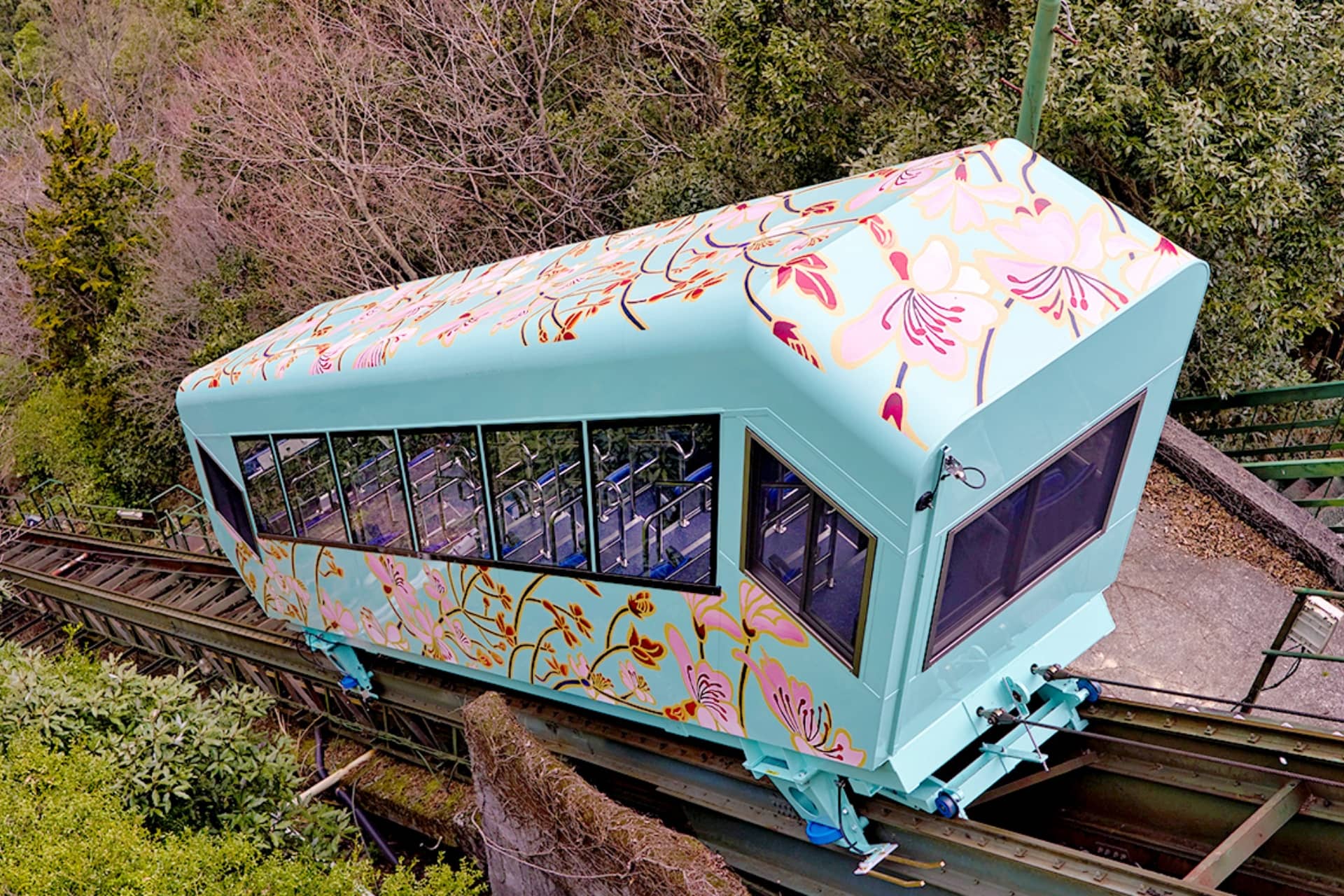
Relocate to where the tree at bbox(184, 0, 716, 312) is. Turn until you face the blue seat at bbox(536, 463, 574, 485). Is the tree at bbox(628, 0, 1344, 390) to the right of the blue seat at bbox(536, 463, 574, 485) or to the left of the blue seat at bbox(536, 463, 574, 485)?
left
